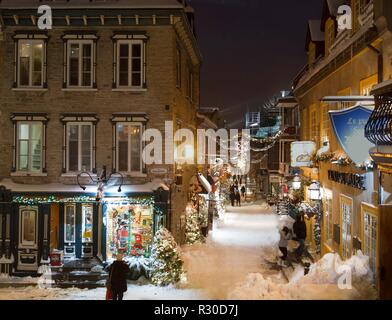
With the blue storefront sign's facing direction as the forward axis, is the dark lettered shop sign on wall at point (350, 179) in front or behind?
behind

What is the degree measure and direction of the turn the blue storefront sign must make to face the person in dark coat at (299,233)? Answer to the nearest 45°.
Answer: approximately 180°

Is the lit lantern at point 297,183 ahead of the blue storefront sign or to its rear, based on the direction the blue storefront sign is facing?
to the rear

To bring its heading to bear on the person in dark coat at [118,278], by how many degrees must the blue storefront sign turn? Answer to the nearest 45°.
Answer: approximately 90° to its right

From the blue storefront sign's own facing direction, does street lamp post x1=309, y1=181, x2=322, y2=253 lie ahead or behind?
behind

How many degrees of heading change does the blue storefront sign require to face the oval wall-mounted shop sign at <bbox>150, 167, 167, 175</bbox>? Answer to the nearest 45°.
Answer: approximately 135° to its right

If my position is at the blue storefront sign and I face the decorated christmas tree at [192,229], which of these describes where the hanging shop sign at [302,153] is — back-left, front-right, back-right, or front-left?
front-right

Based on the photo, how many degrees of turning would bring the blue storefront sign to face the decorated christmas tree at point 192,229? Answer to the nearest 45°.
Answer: approximately 135° to its right

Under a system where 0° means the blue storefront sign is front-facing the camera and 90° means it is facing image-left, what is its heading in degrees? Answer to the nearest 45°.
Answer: approximately 0°

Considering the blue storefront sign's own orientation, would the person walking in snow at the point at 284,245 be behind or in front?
behind

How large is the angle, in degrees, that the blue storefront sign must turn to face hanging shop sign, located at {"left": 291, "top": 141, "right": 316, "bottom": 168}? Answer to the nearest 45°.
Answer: approximately 180°
